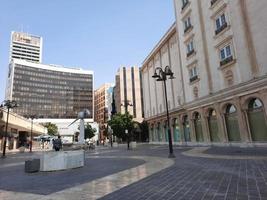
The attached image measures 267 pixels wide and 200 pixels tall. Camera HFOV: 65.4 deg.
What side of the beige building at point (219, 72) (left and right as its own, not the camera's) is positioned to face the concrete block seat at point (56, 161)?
front

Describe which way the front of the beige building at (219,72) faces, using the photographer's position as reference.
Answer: facing the viewer and to the left of the viewer
